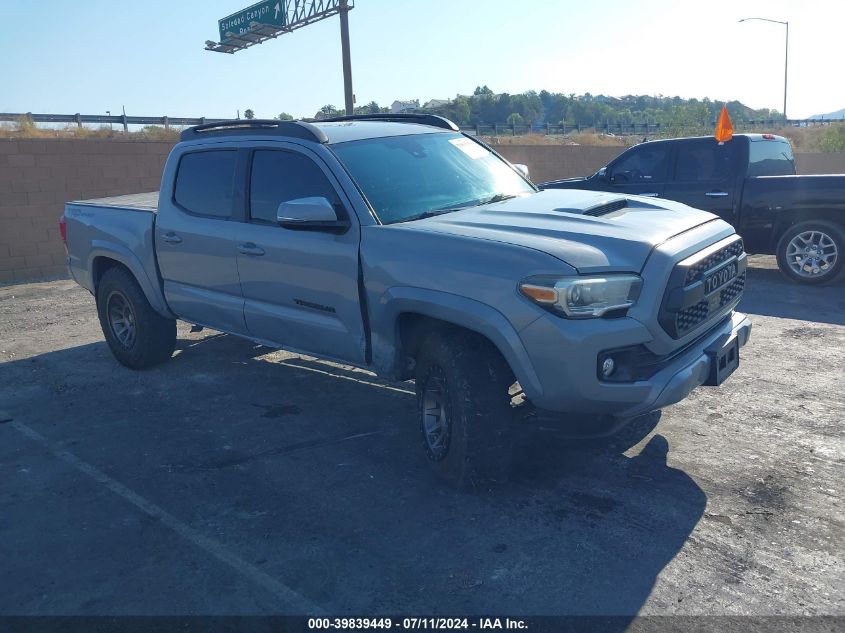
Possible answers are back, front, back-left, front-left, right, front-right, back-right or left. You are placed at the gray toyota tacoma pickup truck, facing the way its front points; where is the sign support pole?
back-left

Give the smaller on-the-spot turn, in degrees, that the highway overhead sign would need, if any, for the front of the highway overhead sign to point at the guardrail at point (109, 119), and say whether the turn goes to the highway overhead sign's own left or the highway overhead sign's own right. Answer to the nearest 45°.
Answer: approximately 90° to the highway overhead sign's own right

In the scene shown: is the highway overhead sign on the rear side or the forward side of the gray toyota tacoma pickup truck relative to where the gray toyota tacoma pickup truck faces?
on the rear side

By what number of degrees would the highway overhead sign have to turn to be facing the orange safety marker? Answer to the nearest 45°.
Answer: approximately 45° to its left

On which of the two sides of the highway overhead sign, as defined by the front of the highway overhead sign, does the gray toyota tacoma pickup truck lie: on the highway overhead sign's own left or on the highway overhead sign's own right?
on the highway overhead sign's own left

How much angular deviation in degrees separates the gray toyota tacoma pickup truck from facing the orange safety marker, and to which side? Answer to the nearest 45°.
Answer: approximately 90° to its left

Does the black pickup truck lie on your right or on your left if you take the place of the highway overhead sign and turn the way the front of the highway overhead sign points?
on your left

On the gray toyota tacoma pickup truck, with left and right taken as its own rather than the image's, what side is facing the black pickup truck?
left

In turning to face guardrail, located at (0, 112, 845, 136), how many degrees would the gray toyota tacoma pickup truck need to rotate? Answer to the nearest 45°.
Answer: approximately 135° to its left

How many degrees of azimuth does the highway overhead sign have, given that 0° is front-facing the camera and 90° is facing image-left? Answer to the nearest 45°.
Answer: approximately 45°
